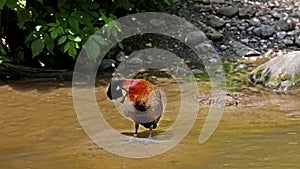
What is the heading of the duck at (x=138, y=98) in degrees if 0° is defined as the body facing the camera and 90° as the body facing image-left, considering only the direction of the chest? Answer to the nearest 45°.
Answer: approximately 45°

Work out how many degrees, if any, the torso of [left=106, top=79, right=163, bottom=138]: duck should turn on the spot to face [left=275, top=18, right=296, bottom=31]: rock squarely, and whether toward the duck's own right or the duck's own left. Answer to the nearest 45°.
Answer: approximately 180°

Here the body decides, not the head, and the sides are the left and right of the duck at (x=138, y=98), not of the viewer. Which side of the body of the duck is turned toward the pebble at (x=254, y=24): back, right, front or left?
back

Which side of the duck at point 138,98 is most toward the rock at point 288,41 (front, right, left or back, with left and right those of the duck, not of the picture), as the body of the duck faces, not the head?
back

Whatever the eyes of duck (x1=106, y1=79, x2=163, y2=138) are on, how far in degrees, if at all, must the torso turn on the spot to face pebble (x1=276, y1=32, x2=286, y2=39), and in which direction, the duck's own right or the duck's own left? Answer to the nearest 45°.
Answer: approximately 180°

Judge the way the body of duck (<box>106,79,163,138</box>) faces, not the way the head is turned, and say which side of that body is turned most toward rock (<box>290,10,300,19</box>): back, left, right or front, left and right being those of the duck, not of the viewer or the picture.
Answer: back

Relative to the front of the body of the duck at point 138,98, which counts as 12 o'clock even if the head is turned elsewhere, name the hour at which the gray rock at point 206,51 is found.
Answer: The gray rock is roughly at 7 o'clock from the duck.

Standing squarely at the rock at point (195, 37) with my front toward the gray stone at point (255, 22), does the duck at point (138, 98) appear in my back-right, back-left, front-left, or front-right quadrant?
back-right

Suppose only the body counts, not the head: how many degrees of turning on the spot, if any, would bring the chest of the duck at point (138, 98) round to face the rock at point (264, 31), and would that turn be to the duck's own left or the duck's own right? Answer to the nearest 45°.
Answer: approximately 180°
